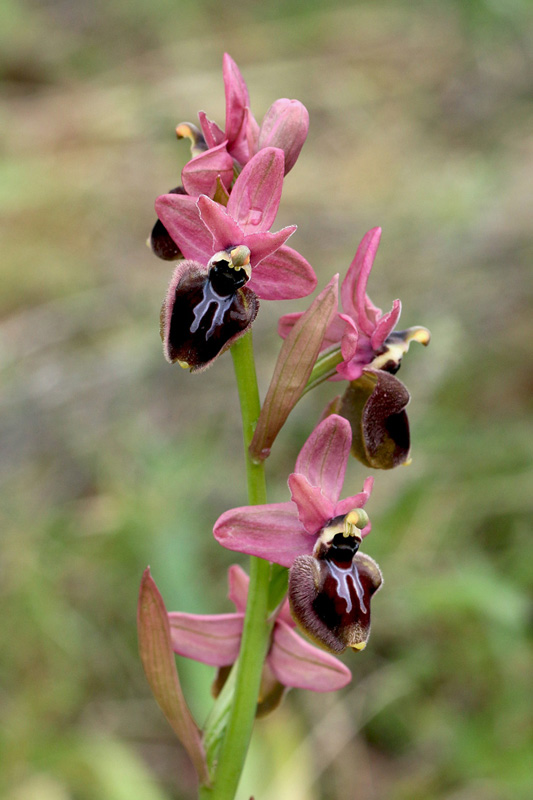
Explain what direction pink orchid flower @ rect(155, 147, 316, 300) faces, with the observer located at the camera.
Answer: facing the viewer

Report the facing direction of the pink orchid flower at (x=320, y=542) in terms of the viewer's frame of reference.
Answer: facing the viewer and to the right of the viewer

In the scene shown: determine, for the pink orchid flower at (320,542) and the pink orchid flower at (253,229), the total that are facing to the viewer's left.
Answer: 0
